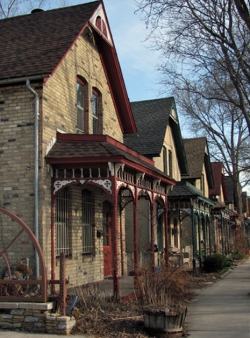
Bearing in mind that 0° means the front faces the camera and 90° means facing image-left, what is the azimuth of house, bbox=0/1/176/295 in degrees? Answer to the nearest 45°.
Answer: approximately 315°

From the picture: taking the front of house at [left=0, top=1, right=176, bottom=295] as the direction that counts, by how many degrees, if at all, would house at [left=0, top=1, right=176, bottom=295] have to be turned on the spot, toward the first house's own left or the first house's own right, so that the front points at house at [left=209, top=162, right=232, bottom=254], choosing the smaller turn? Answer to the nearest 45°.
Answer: approximately 90° to the first house's own left

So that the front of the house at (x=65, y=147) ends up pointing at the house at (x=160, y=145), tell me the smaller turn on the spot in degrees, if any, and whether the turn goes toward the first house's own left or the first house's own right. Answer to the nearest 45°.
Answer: approximately 135° to the first house's own left

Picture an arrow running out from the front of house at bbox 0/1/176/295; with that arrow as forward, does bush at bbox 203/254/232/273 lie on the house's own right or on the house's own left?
on the house's own left

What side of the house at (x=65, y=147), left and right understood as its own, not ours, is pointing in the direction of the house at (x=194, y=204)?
left
